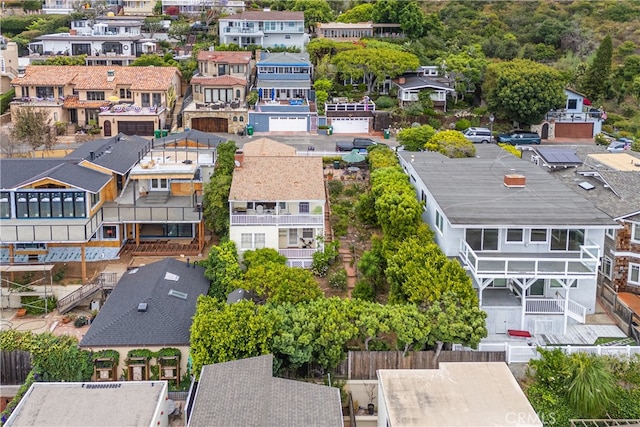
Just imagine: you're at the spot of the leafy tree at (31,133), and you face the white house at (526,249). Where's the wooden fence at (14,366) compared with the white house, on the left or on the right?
right

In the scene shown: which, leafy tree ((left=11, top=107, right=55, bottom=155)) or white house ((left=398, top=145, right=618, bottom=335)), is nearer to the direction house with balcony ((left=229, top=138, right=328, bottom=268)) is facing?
the white house

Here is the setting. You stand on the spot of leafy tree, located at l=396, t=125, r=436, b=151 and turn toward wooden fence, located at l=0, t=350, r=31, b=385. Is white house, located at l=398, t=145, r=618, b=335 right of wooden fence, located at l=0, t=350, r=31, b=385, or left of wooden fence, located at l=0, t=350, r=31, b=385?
left

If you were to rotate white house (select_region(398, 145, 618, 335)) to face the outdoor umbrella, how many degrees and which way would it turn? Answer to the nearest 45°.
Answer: approximately 135° to its right

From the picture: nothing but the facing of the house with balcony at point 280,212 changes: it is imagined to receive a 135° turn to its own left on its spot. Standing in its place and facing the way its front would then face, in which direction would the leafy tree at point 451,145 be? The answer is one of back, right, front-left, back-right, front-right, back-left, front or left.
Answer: front

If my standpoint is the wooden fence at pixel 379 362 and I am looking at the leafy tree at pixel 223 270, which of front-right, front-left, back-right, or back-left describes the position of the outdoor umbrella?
front-right

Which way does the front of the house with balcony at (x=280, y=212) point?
toward the camera

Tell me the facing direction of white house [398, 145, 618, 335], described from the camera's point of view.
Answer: facing the viewer

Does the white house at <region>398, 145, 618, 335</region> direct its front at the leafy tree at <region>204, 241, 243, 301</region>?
no

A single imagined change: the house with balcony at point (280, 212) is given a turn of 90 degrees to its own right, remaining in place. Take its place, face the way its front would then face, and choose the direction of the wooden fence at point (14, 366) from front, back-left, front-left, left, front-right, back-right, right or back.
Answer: front-left

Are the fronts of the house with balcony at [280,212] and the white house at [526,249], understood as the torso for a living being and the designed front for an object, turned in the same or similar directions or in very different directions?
same or similar directions

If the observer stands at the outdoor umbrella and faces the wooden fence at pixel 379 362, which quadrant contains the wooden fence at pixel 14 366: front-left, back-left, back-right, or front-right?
front-right

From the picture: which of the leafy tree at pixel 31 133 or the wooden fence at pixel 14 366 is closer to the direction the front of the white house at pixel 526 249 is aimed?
the wooden fence

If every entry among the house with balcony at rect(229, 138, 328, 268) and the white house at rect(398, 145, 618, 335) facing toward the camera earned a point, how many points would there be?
2
